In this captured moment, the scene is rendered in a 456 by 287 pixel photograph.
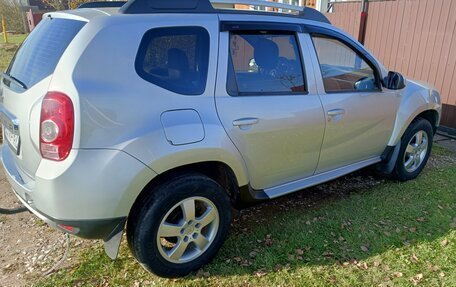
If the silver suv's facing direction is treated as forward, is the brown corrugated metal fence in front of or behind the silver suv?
in front

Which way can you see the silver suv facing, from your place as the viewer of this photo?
facing away from the viewer and to the right of the viewer
